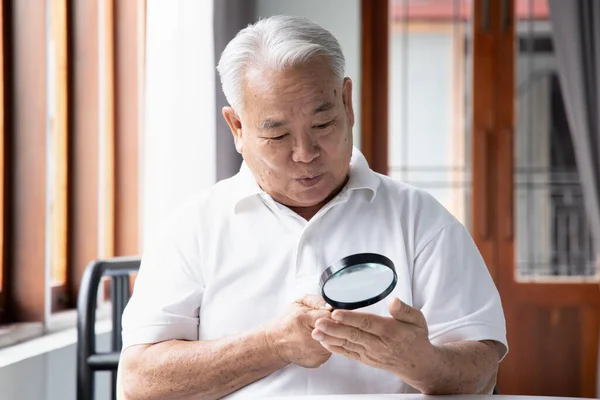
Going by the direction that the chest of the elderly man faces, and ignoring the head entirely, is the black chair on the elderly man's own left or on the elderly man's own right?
on the elderly man's own right

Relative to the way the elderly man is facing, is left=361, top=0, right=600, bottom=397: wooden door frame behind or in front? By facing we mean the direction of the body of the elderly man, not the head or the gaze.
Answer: behind

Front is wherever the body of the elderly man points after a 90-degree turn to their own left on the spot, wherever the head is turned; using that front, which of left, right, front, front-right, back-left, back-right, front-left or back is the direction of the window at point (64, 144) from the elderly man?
back-left

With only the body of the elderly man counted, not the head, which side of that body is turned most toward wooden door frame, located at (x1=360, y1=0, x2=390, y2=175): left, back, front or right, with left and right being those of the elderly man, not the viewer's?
back

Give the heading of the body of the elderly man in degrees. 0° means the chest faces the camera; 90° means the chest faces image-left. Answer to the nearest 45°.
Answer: approximately 0°

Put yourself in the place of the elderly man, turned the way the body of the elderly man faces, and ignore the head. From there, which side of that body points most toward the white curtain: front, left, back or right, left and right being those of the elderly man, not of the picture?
back
